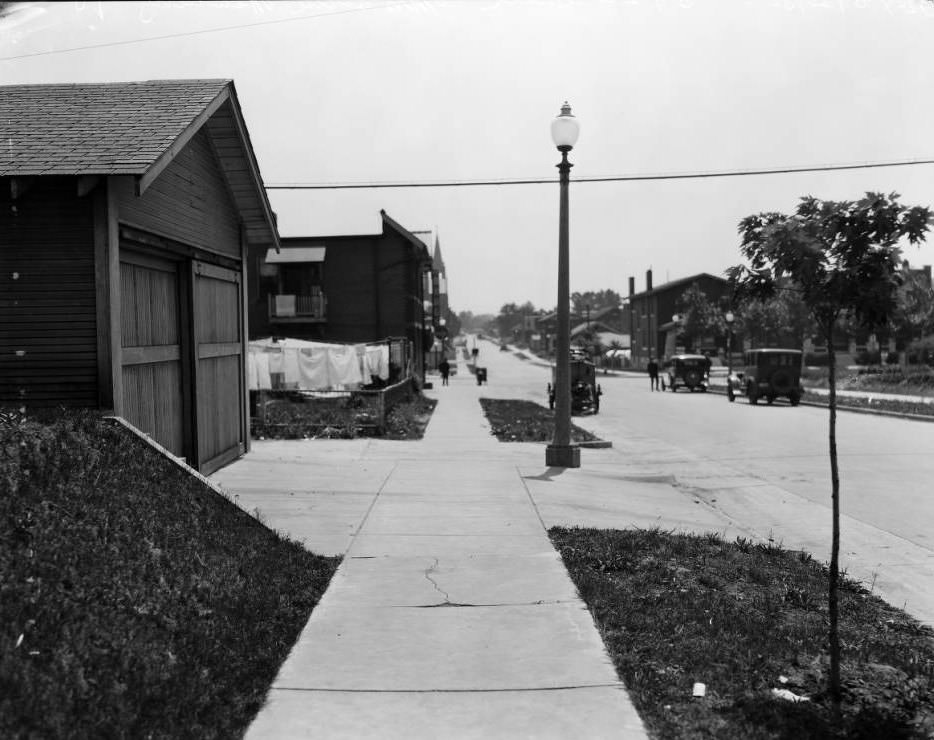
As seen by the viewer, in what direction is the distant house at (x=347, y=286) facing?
to the viewer's right

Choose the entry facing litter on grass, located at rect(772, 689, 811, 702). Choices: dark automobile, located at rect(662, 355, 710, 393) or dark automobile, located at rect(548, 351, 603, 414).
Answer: dark automobile, located at rect(548, 351, 603, 414)

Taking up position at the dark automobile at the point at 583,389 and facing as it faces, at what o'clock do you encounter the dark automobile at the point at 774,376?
the dark automobile at the point at 774,376 is roughly at 8 o'clock from the dark automobile at the point at 583,389.

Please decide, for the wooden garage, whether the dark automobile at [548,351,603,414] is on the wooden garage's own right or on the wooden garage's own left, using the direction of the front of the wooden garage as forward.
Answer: on the wooden garage's own left

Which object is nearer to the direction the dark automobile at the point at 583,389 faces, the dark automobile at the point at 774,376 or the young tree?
the young tree

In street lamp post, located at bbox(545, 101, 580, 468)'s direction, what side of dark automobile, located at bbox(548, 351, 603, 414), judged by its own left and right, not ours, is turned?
front

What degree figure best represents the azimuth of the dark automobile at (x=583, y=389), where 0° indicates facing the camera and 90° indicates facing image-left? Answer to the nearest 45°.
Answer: approximately 0°

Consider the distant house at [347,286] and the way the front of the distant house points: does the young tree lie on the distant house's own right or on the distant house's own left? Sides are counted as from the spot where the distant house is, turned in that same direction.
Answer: on the distant house's own right
